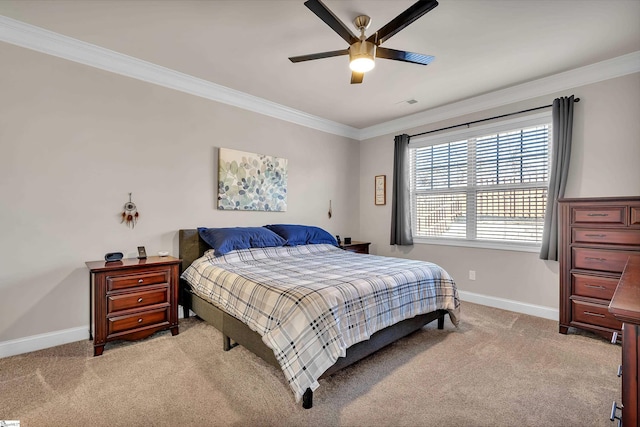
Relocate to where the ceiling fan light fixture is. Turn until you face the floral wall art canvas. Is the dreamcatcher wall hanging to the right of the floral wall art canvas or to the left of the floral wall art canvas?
left

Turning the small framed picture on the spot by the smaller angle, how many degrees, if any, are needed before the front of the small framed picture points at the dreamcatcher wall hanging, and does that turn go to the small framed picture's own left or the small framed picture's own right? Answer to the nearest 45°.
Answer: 0° — it already faces it

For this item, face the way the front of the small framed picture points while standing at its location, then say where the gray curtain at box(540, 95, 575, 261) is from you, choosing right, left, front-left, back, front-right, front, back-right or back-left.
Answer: left

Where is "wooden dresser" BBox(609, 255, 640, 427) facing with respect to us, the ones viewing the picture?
facing to the left of the viewer

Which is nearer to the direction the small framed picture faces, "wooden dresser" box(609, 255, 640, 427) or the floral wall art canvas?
the floral wall art canvas

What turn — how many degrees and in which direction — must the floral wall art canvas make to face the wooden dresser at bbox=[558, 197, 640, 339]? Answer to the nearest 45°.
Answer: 0° — it already faces it

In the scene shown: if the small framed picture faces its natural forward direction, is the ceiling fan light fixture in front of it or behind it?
in front

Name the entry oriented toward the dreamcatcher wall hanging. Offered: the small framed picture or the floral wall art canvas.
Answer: the small framed picture

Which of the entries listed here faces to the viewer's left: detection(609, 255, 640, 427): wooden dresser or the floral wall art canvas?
the wooden dresser

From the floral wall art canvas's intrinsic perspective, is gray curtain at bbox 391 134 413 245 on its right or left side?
on its left

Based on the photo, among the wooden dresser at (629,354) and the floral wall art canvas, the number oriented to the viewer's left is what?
1

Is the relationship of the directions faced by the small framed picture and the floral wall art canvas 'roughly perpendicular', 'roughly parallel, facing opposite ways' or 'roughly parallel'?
roughly perpendicular

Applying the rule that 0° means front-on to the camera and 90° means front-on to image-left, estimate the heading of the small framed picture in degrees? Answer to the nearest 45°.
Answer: approximately 45°

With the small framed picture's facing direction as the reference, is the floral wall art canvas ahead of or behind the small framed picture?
ahead

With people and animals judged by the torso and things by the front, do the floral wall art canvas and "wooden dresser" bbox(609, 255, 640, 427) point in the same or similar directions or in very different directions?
very different directions

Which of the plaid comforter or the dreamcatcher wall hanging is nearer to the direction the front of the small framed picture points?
the dreamcatcher wall hanging
